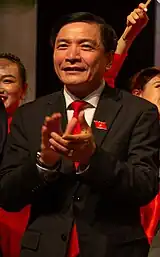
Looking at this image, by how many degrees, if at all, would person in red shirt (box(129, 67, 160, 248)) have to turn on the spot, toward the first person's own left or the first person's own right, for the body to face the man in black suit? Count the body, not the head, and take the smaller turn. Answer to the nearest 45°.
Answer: approximately 45° to the first person's own right

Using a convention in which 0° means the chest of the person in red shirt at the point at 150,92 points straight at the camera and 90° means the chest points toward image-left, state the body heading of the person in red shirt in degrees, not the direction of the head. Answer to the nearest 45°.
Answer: approximately 315°

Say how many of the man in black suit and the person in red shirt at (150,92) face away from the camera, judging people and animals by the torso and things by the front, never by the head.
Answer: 0

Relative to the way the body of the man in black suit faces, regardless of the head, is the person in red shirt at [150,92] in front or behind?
behind
